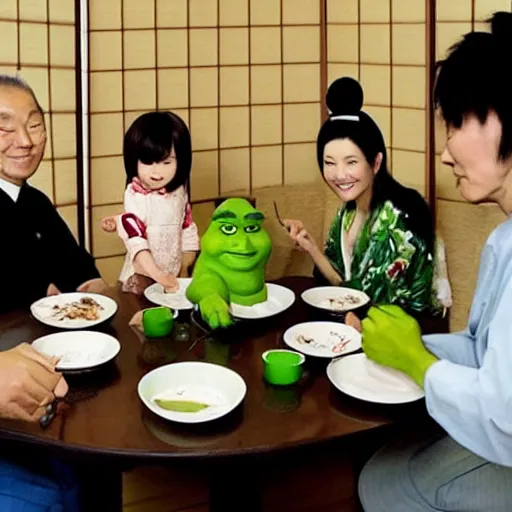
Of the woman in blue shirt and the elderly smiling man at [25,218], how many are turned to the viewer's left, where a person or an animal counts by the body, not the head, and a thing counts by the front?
1

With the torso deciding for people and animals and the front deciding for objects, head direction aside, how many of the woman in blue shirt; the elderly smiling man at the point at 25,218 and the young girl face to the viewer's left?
1

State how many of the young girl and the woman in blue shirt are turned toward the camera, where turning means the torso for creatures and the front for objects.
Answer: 1

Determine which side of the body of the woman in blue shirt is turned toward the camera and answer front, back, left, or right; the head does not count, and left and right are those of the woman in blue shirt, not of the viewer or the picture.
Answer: left

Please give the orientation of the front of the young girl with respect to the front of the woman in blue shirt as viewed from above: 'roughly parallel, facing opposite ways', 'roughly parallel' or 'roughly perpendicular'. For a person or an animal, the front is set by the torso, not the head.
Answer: roughly perpendicular

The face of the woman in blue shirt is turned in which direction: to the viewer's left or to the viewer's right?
to the viewer's left

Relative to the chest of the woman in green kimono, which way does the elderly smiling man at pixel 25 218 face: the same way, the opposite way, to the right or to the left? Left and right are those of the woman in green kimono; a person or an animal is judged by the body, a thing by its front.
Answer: to the left

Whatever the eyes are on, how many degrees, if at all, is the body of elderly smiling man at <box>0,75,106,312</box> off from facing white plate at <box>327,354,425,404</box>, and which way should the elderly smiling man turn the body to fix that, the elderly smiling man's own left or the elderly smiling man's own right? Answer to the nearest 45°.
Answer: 0° — they already face it
